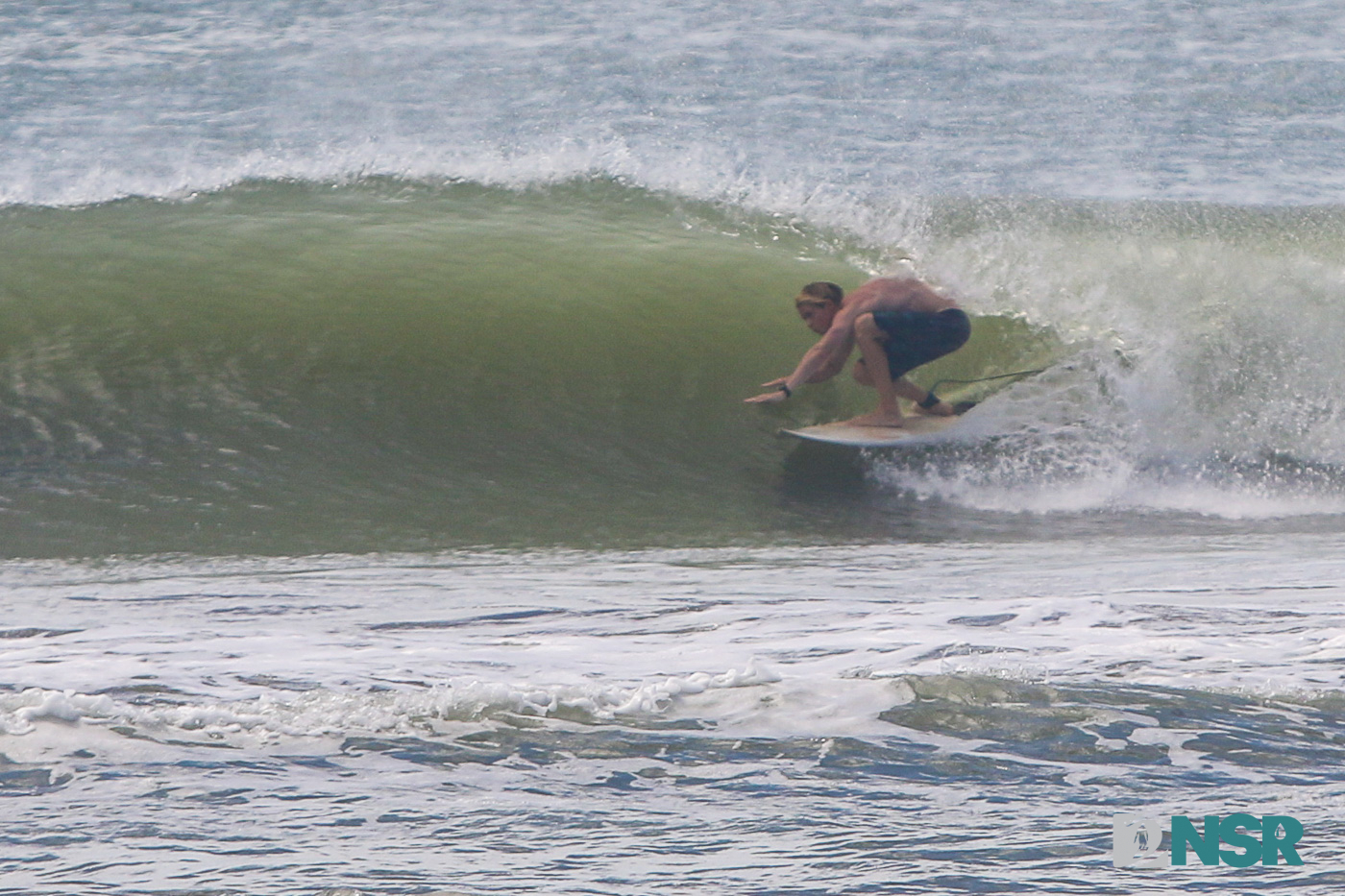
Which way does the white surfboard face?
to the viewer's left

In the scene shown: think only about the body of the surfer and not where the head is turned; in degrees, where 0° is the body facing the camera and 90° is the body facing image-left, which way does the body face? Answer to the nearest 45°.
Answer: approximately 90°
